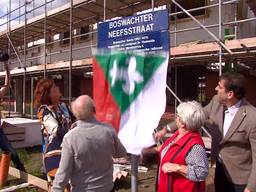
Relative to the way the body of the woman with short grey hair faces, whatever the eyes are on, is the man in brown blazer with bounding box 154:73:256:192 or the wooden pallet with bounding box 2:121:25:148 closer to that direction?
the wooden pallet

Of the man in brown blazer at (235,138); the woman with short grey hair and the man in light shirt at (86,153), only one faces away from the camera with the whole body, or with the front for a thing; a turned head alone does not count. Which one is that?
the man in light shirt

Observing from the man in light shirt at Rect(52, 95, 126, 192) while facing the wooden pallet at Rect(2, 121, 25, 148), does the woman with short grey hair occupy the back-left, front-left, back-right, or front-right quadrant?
back-right

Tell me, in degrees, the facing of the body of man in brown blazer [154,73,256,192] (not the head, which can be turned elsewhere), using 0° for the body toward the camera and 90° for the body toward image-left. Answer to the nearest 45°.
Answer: approximately 45°

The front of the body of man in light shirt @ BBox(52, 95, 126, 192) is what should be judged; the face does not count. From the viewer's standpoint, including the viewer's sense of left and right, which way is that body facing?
facing away from the viewer

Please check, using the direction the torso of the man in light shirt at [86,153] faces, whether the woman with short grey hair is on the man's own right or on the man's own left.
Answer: on the man's own right

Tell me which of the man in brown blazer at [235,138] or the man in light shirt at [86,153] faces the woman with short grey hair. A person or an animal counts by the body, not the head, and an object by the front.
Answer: the man in brown blazer

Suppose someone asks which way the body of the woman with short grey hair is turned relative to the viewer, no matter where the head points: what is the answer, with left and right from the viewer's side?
facing to the left of the viewer

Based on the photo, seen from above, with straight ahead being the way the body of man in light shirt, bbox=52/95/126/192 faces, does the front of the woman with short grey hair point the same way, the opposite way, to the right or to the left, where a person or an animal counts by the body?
to the left

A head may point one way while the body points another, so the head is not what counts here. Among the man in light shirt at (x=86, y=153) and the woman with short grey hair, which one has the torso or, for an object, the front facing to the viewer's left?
the woman with short grey hair

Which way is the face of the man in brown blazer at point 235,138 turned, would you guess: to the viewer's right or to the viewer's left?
to the viewer's left

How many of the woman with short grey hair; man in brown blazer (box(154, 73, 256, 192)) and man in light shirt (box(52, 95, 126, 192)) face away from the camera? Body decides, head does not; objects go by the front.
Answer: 1

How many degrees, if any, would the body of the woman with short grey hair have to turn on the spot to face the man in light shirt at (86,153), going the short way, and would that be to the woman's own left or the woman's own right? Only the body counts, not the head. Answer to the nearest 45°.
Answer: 0° — they already face them
